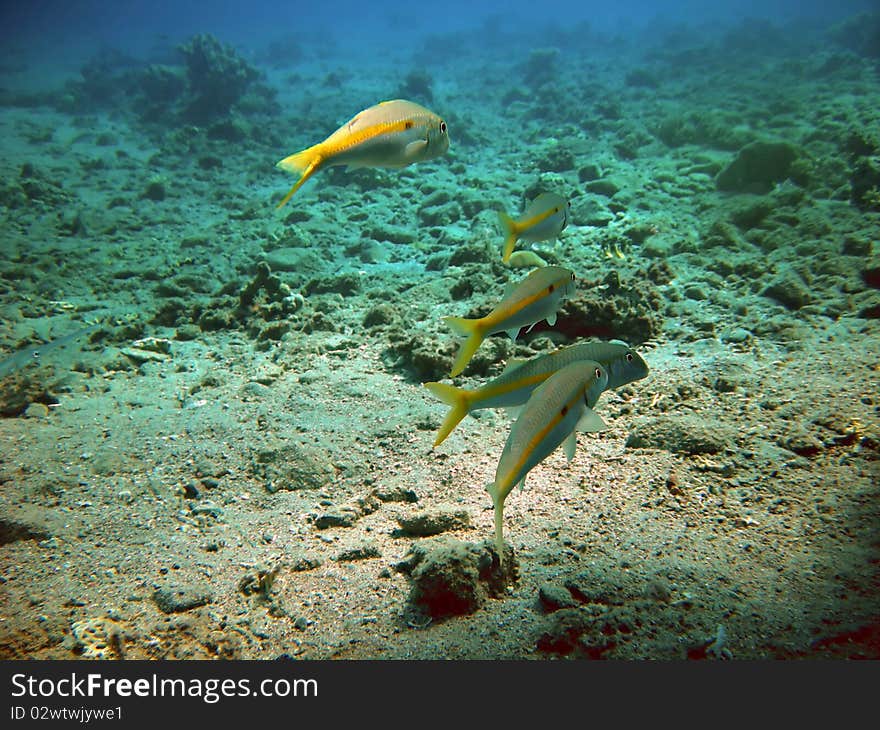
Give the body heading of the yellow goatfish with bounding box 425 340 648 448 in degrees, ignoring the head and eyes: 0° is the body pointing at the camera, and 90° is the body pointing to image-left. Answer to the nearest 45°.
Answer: approximately 270°

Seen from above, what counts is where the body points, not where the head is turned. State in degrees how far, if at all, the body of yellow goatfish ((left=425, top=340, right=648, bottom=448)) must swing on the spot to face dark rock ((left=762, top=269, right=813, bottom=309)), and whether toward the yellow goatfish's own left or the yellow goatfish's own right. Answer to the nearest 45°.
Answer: approximately 45° to the yellow goatfish's own left

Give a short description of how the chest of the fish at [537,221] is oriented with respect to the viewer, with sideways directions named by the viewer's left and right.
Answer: facing away from the viewer and to the right of the viewer

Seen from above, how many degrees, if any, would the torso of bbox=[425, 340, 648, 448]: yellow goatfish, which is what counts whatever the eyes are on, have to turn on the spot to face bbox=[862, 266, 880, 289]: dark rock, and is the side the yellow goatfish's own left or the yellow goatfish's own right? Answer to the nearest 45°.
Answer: approximately 45° to the yellow goatfish's own left

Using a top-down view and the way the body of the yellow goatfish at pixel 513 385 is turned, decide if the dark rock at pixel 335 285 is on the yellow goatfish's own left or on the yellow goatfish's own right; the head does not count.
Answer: on the yellow goatfish's own left

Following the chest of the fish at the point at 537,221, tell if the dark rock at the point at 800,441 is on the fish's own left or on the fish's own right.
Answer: on the fish's own right

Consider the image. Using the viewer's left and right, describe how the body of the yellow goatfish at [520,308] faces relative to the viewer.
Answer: facing away from the viewer and to the right of the viewer

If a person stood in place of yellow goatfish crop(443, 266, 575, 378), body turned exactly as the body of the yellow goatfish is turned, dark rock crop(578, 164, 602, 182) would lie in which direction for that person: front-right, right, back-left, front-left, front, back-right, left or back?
front-left
